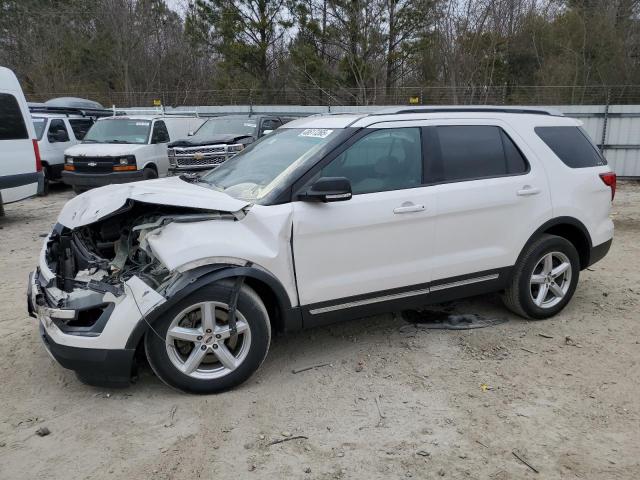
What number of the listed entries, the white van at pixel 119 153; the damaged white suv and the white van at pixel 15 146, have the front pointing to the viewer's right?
0

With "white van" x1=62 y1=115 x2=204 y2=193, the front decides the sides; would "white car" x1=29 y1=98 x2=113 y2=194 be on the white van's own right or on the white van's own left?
on the white van's own right

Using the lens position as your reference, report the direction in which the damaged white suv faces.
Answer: facing the viewer and to the left of the viewer

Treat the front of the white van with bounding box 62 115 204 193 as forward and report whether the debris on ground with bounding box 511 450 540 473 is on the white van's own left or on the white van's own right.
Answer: on the white van's own left

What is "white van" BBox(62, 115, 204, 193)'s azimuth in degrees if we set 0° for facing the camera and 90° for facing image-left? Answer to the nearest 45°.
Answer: approximately 45°

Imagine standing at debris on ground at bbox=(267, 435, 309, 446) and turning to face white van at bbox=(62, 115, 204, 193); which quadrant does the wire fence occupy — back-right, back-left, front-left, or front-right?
front-right

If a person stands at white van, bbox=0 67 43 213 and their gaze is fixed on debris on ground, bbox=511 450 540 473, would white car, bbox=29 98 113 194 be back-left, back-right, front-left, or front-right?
back-left
